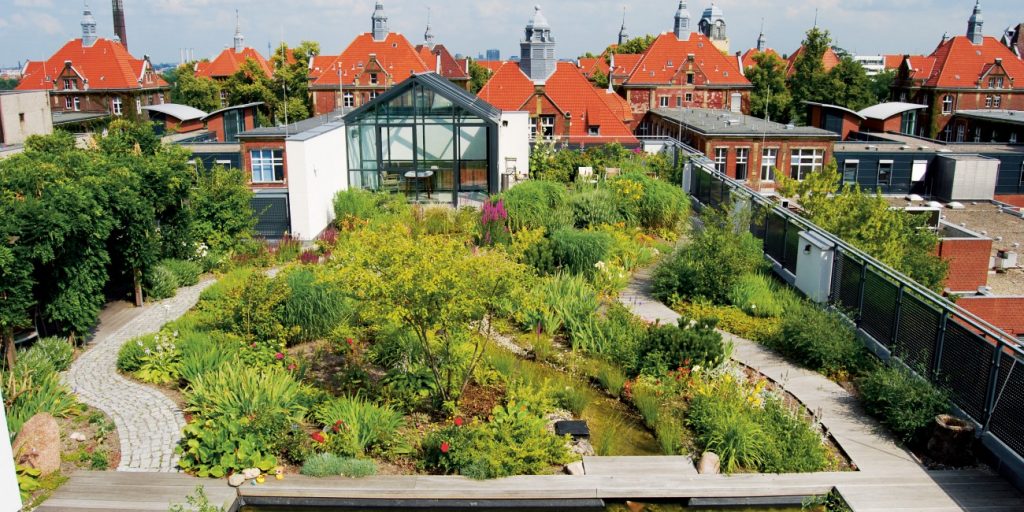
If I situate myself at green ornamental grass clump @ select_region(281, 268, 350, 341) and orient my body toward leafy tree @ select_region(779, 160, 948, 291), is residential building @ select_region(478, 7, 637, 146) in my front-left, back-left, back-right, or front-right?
front-left

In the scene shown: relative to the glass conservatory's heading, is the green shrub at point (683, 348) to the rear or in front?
in front

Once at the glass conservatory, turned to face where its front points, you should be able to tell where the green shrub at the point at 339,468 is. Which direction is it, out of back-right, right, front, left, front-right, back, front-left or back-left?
front

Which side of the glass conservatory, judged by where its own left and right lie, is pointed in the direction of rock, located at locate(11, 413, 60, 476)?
front

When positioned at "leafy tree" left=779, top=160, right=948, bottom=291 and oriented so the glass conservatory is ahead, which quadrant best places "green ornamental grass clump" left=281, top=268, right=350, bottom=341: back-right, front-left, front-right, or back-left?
front-left

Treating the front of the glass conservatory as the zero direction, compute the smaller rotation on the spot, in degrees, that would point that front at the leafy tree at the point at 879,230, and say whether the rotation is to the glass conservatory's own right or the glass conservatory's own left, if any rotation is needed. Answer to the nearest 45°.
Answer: approximately 45° to the glass conservatory's own left

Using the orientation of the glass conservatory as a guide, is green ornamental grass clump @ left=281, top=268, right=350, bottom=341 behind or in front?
in front

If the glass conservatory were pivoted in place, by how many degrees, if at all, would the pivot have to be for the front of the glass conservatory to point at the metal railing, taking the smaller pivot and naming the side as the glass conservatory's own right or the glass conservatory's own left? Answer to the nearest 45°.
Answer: approximately 45° to the glass conservatory's own left

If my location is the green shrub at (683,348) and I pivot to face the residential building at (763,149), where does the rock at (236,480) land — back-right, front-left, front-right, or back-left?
back-left

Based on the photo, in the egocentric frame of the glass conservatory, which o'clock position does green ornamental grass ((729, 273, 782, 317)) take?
The green ornamental grass is roughly at 11 o'clock from the glass conservatory.

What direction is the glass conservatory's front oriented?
toward the camera

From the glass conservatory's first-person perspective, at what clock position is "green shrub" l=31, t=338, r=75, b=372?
The green shrub is roughly at 1 o'clock from the glass conservatory.

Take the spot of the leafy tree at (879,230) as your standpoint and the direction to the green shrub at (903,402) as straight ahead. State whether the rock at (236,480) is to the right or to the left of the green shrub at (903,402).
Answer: right

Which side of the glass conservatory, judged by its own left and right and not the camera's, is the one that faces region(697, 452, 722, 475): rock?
front

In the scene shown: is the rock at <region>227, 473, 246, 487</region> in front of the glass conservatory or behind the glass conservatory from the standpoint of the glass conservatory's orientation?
in front
